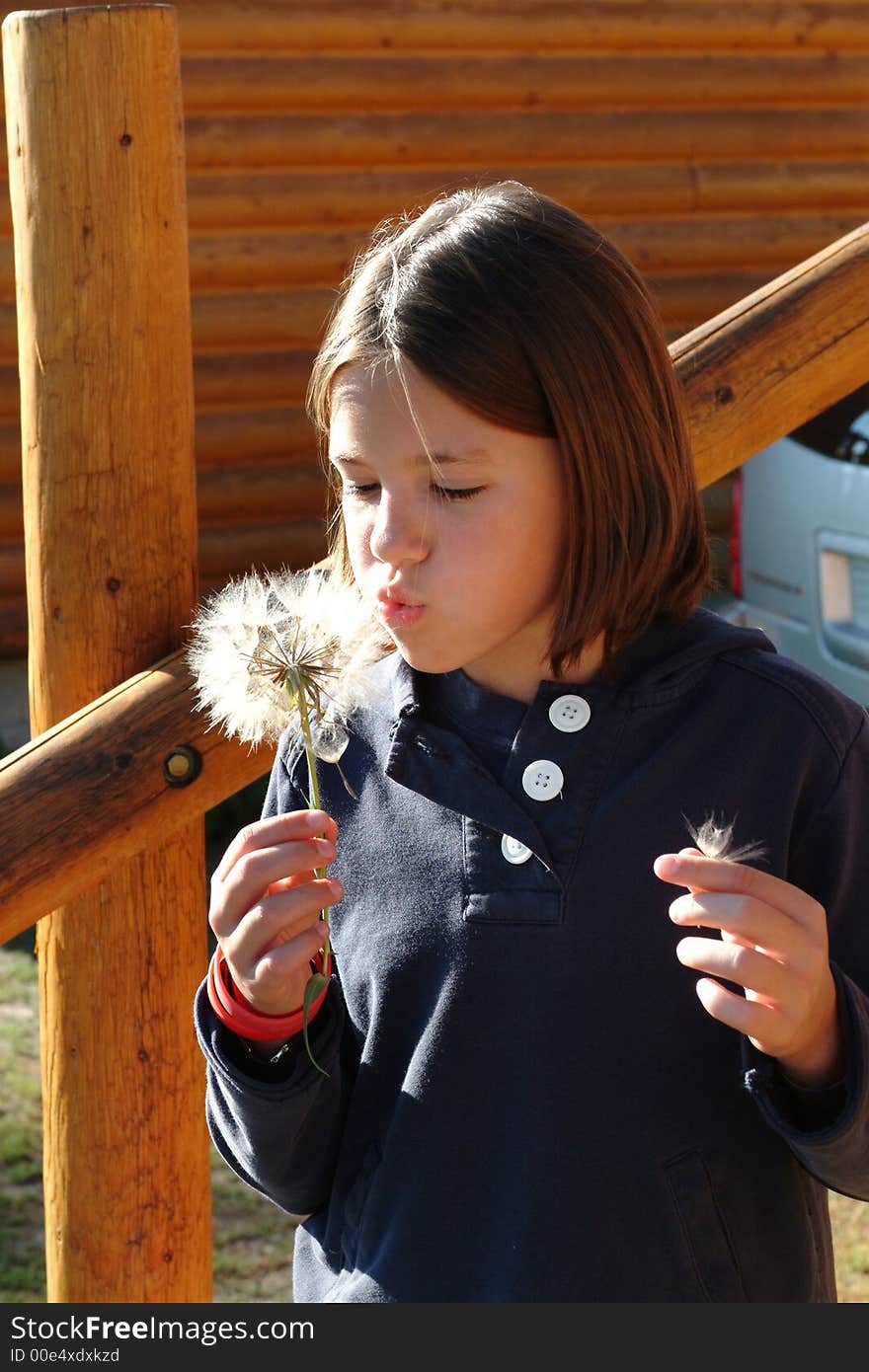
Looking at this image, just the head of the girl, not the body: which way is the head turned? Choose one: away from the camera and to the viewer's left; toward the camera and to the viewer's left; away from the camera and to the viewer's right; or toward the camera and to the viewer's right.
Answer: toward the camera and to the viewer's left

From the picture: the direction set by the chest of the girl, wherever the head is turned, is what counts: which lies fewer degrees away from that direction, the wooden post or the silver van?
the wooden post

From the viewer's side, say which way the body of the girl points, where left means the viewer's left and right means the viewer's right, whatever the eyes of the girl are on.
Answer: facing the viewer and to the left of the viewer

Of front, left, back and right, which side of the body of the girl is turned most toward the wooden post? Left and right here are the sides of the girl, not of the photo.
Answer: right

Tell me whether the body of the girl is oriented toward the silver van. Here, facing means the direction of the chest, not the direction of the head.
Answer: no

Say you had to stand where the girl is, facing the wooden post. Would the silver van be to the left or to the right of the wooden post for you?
right
